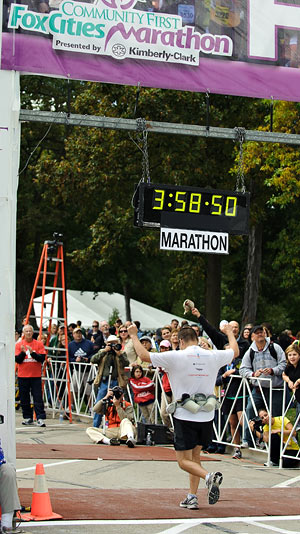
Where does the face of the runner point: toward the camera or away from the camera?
away from the camera

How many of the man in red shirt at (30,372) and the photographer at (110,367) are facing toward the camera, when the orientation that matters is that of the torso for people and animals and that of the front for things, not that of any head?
2

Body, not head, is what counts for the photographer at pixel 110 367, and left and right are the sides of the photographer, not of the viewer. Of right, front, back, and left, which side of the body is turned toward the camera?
front

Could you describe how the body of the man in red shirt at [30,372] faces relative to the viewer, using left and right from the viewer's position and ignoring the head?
facing the viewer

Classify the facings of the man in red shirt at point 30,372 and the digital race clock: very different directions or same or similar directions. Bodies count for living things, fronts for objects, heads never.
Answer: same or similar directions

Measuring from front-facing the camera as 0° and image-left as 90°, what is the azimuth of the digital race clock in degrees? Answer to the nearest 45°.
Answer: approximately 0°

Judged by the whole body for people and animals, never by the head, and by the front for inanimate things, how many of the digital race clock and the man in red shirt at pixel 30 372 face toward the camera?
2

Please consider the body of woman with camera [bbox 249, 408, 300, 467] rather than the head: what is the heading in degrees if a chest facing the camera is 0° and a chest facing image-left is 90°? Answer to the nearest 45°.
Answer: approximately 45°

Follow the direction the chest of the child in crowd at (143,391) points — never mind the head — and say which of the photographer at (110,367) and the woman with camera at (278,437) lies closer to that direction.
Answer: the woman with camera

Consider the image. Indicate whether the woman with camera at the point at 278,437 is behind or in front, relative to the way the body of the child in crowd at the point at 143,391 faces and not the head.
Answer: in front

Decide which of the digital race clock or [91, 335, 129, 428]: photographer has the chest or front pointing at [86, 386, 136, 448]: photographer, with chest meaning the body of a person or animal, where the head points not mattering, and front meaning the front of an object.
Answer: [91, 335, 129, 428]: photographer
